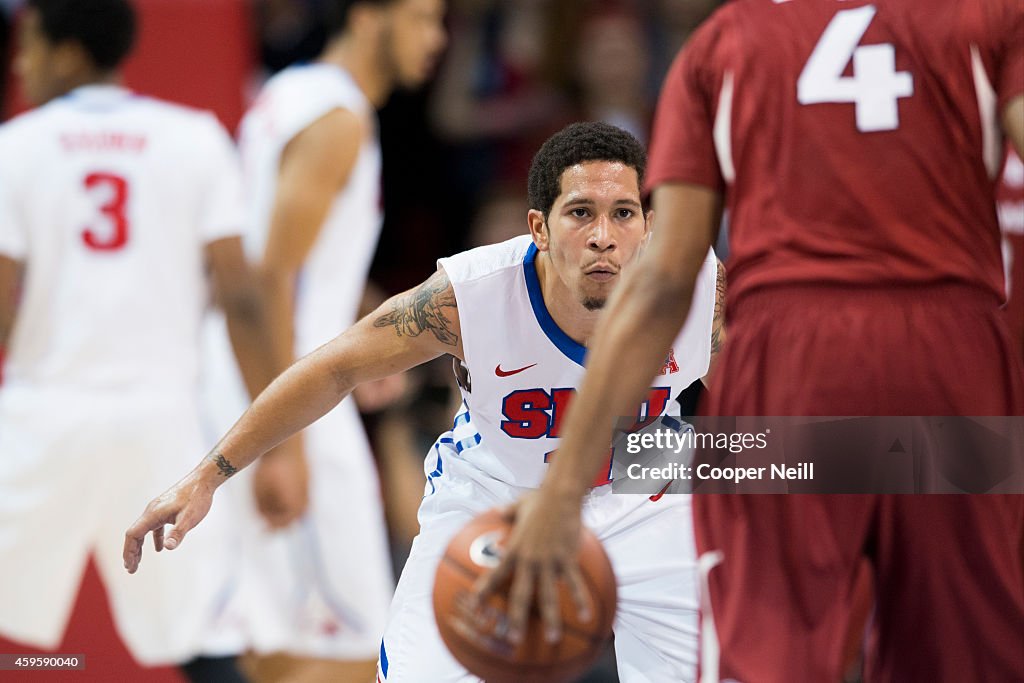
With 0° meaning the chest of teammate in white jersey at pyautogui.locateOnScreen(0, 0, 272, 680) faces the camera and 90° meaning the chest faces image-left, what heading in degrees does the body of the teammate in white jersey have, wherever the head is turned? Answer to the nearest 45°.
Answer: approximately 180°

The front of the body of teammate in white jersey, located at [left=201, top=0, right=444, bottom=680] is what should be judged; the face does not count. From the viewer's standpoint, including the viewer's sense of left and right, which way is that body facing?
facing to the right of the viewer

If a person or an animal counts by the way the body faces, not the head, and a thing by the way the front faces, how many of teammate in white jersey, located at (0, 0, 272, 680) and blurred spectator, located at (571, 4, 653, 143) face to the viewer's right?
0

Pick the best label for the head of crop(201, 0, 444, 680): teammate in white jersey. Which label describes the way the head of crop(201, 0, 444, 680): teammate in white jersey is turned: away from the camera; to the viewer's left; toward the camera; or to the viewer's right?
to the viewer's right

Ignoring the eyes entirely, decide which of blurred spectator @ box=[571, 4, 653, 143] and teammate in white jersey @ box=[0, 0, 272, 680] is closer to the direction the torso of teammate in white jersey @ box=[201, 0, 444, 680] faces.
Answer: the blurred spectator

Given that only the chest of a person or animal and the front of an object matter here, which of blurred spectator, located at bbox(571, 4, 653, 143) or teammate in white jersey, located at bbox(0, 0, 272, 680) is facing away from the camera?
the teammate in white jersey

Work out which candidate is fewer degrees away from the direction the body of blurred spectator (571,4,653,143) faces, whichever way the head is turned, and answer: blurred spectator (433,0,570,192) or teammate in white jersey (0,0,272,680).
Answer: the teammate in white jersey

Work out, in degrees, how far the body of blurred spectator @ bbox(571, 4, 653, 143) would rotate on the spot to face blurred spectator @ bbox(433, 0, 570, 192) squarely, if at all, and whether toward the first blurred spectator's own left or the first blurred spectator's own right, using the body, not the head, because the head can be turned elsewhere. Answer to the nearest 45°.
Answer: approximately 135° to the first blurred spectator's own right

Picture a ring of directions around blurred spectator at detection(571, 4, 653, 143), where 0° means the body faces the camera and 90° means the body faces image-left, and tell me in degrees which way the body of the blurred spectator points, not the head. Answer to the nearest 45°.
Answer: approximately 0°

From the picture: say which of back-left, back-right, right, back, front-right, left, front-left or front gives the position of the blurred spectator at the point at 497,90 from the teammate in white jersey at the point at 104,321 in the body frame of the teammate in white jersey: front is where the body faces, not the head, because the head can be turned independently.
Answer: front-right

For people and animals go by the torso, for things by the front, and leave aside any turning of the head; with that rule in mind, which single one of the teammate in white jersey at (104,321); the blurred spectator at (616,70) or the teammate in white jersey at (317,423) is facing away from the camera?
the teammate in white jersey at (104,321)
